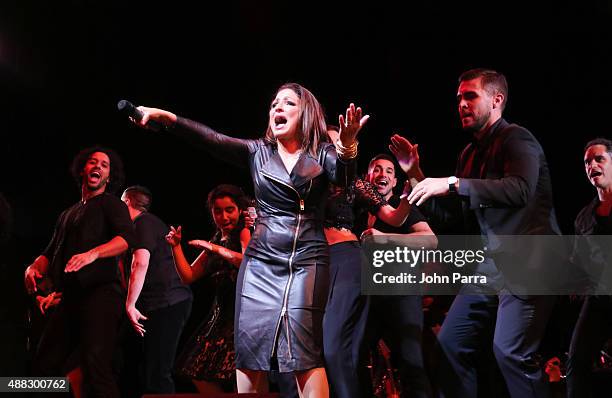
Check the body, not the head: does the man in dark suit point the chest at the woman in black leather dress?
yes

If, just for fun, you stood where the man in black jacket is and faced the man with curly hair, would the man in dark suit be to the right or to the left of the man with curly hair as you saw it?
left

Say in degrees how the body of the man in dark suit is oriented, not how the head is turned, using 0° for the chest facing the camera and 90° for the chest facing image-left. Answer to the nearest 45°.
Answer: approximately 45°

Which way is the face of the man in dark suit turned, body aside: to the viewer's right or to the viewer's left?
to the viewer's left

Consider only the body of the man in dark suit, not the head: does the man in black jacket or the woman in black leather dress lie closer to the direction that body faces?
the woman in black leather dress

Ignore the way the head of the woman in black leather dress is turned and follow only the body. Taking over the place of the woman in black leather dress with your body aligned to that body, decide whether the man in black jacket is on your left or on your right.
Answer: on your left

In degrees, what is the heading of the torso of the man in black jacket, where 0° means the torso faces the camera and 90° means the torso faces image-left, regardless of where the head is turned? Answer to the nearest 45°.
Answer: approximately 45°
